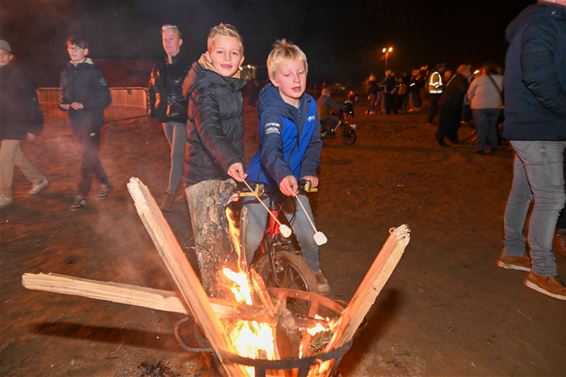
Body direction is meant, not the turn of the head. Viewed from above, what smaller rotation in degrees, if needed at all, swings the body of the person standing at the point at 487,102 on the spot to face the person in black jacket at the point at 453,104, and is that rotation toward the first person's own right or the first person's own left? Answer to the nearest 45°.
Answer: approximately 45° to the first person's own left

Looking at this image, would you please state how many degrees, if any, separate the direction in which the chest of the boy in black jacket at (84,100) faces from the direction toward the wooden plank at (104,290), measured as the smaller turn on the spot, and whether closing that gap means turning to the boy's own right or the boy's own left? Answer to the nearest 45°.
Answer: approximately 45° to the boy's own left

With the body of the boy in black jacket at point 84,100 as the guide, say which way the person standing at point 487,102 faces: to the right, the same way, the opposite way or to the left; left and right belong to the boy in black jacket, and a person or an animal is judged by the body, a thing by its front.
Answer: the opposite way

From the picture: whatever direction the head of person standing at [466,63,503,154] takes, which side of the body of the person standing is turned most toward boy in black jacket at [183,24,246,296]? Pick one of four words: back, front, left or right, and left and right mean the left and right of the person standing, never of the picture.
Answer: back

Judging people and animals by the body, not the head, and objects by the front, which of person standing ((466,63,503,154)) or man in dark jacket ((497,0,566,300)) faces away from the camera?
the person standing

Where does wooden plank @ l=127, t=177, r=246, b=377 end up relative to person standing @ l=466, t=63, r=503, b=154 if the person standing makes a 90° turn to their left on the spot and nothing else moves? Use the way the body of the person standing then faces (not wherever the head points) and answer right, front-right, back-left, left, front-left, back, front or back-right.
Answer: left

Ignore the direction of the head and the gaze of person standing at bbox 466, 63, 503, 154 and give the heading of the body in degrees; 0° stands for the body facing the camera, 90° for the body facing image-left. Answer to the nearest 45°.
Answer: approximately 180°
